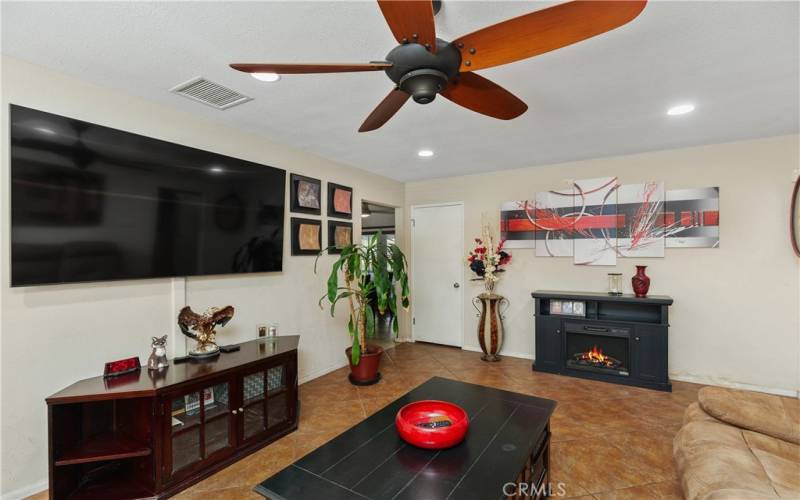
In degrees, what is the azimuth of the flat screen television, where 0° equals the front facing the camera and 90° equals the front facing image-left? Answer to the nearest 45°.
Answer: approximately 315°

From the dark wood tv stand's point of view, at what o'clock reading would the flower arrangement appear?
The flower arrangement is roughly at 10 o'clock from the dark wood tv stand.

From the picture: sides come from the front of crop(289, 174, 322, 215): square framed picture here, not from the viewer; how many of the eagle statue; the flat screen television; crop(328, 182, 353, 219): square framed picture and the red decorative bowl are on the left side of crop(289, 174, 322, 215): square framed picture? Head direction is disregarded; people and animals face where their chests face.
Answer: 1

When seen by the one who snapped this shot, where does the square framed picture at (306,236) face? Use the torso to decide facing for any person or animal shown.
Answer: facing the viewer and to the right of the viewer

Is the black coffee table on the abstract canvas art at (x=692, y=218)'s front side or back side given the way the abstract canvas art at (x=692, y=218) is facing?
on the front side

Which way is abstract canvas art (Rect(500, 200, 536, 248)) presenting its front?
toward the camera

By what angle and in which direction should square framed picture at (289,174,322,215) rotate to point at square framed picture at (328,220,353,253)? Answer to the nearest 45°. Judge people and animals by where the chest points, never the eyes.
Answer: approximately 90° to its left

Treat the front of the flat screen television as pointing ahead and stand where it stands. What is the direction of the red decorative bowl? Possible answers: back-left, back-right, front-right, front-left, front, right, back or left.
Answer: front

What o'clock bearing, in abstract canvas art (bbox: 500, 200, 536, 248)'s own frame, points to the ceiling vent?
The ceiling vent is roughly at 1 o'clock from the abstract canvas art.

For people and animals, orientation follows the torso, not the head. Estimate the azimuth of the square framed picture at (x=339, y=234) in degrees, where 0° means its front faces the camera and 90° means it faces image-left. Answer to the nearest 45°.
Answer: approximately 315°

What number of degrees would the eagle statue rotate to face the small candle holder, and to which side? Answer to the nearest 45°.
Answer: approximately 45° to its left

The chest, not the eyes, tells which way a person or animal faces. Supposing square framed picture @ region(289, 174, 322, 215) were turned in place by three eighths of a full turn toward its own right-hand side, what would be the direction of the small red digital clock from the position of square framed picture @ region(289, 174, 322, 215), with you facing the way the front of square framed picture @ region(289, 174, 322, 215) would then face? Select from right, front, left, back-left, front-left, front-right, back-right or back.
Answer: front-left

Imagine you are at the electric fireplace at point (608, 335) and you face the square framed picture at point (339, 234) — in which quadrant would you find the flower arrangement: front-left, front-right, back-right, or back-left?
front-right

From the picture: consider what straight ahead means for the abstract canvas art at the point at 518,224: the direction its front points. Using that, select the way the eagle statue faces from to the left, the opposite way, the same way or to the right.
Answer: to the left

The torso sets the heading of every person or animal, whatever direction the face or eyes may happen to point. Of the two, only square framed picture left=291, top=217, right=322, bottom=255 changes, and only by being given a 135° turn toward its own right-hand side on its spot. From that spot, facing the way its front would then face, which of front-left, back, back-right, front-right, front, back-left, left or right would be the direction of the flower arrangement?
back

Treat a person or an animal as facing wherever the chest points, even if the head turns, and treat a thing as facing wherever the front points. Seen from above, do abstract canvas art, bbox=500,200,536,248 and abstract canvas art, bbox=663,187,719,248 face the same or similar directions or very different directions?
same or similar directions

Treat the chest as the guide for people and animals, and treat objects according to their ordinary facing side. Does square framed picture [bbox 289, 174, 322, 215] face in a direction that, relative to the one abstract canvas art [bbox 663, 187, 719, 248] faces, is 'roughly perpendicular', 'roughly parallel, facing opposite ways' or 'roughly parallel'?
roughly perpendicular

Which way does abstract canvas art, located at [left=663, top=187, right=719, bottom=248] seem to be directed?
toward the camera

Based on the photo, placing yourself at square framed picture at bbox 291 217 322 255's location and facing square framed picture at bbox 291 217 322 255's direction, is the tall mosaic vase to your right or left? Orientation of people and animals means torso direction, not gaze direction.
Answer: on your left
